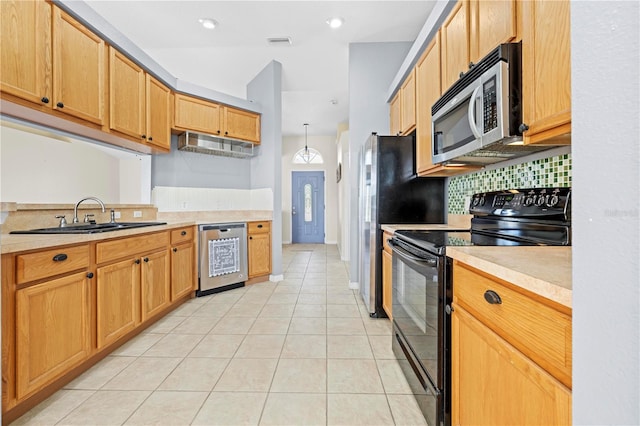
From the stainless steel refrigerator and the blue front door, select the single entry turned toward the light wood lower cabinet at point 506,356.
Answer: the blue front door

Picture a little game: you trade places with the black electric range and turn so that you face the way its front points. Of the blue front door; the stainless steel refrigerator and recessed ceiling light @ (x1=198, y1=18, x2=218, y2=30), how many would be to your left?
0

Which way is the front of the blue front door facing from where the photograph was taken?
facing the viewer

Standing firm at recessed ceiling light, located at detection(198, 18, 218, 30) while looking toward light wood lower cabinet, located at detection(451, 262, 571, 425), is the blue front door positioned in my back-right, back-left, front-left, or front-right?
back-left

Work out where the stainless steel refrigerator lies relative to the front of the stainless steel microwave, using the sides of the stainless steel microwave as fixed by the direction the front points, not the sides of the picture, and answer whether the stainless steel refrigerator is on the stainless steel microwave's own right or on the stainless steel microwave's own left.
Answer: on the stainless steel microwave's own right

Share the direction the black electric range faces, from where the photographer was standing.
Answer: facing the viewer and to the left of the viewer

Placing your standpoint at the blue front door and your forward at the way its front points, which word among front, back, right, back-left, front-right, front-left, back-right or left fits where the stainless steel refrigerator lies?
front

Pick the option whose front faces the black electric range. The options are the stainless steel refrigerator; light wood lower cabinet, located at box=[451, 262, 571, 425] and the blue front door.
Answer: the blue front door

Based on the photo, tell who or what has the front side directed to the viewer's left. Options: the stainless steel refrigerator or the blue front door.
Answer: the stainless steel refrigerator

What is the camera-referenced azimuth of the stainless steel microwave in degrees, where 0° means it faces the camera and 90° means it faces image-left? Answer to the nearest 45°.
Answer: approximately 45°

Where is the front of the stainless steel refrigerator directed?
to the viewer's left

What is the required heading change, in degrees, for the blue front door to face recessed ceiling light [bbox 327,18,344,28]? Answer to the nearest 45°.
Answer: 0° — it already faces it

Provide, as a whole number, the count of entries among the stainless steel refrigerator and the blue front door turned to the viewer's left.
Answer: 1

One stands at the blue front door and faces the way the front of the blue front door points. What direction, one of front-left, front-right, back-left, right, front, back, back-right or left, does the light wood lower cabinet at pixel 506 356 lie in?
front
